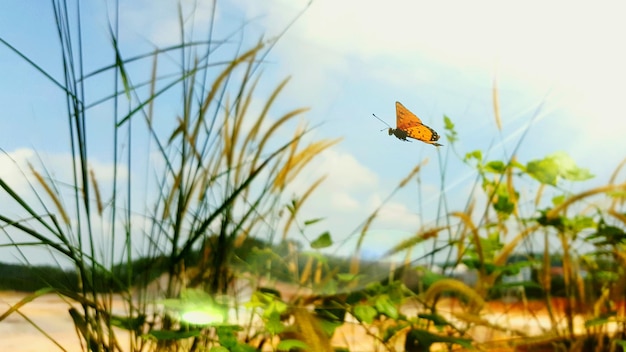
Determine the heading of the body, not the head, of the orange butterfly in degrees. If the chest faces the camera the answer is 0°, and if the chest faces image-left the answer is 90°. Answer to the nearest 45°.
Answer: approximately 90°
